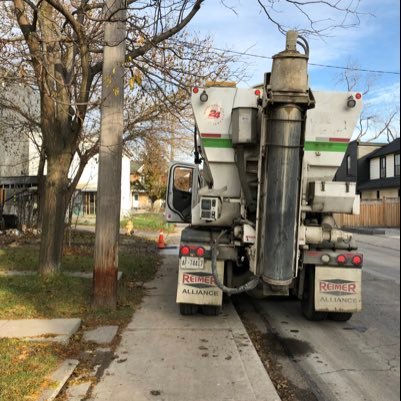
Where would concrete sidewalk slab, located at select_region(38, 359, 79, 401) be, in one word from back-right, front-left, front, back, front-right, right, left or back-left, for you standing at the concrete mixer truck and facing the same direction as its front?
back-left

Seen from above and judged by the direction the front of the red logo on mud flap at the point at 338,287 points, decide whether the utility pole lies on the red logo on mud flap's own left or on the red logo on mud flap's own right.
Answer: on the red logo on mud flap's own right

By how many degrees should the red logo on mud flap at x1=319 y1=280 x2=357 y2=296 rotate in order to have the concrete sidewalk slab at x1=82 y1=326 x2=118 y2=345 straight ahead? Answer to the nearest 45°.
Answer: approximately 45° to its right

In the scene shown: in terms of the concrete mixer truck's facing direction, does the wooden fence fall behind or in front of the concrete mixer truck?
in front

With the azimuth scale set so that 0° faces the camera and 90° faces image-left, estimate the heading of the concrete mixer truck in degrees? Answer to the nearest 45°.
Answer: approximately 180°

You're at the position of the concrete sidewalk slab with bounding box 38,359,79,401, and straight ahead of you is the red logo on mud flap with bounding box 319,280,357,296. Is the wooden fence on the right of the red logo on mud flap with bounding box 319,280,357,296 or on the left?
left

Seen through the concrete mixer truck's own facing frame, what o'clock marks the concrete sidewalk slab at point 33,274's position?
The concrete sidewalk slab is roughly at 10 o'clock from the concrete mixer truck.

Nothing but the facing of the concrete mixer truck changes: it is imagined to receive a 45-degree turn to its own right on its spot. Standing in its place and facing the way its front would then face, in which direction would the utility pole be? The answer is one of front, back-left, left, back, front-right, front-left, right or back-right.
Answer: back-left

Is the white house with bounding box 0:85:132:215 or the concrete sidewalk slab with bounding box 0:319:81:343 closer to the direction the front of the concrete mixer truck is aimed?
the white house

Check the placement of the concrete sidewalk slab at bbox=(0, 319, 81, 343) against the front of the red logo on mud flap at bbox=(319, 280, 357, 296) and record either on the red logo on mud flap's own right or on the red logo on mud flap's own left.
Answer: on the red logo on mud flap's own right

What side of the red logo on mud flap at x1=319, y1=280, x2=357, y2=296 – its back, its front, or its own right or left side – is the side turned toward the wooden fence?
back
